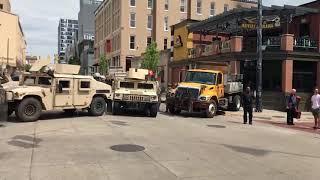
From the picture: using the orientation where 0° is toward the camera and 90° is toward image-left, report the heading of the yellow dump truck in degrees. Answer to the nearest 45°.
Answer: approximately 45°

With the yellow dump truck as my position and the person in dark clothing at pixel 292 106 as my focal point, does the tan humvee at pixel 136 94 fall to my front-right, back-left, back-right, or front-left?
back-right

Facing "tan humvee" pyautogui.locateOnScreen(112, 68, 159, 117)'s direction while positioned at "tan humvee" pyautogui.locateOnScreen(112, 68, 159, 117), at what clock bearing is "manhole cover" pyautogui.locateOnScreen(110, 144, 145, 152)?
The manhole cover is roughly at 12 o'clock from the tan humvee.

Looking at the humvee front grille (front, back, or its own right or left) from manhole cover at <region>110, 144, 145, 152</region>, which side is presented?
front

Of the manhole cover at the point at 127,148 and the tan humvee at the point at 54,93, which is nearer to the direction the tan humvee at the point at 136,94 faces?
the manhole cover

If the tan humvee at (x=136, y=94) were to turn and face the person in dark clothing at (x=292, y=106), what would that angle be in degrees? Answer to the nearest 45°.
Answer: approximately 90° to its left

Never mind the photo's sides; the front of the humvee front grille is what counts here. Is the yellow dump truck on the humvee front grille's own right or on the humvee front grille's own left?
on the humvee front grille's own left

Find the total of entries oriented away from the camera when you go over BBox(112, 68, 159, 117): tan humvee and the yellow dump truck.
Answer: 0

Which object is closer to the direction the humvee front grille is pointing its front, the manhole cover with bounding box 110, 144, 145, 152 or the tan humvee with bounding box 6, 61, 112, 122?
the manhole cover

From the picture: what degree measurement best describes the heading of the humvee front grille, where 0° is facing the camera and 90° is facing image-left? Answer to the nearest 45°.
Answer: approximately 0°
